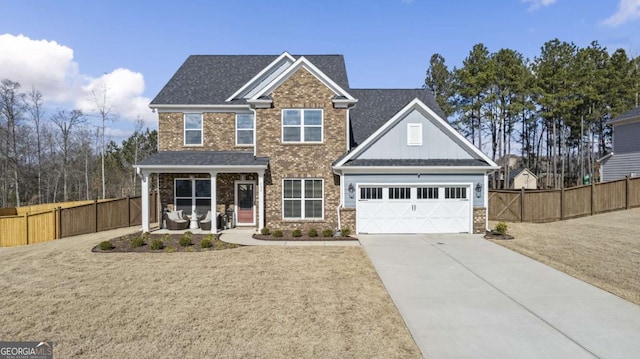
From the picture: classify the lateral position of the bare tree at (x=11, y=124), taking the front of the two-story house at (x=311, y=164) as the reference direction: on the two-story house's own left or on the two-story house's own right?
on the two-story house's own right

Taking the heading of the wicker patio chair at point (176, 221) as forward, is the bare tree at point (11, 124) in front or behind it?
behind

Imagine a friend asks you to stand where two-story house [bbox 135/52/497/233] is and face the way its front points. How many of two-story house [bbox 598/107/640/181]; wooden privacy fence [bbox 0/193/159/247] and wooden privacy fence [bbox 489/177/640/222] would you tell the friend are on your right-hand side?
1

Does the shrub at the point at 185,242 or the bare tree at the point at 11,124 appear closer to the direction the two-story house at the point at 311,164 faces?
the shrub

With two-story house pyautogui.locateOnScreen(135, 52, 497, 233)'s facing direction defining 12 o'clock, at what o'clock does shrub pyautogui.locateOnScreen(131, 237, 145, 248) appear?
The shrub is roughly at 2 o'clock from the two-story house.

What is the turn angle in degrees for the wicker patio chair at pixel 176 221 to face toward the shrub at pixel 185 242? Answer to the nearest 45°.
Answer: approximately 45° to its right

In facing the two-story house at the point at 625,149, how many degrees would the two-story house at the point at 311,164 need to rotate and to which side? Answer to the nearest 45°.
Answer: approximately 135° to its left

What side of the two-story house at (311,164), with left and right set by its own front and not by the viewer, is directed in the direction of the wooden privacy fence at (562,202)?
left

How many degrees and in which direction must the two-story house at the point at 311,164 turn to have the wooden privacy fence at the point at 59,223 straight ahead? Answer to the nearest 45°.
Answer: approximately 90° to its right
